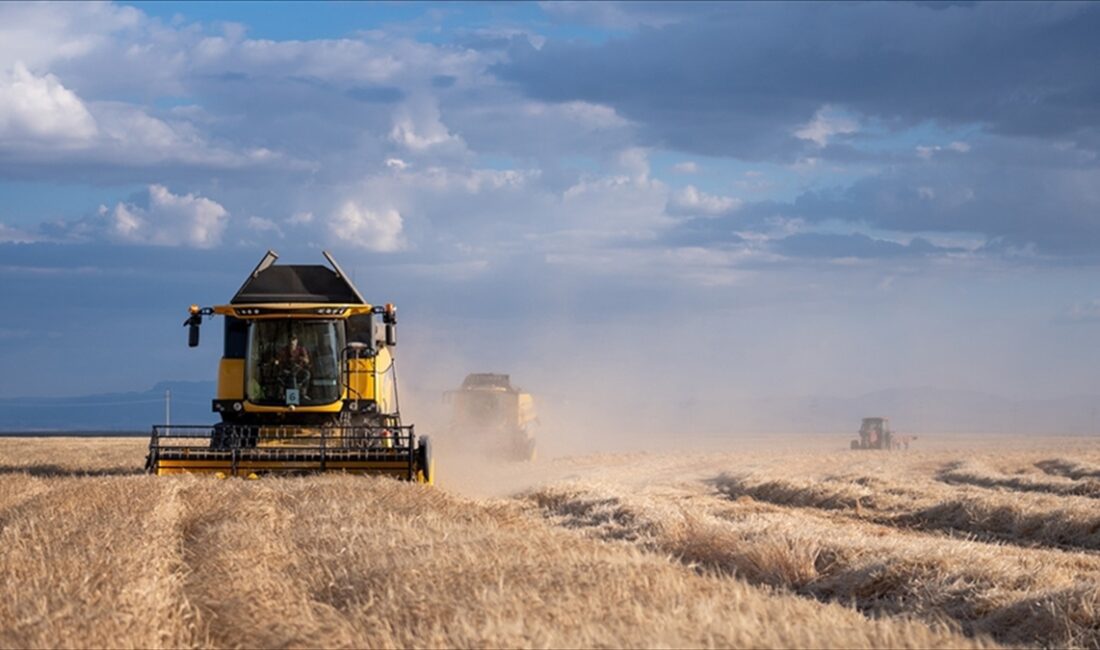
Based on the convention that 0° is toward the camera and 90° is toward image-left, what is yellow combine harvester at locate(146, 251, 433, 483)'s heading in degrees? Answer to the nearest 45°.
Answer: approximately 0°
